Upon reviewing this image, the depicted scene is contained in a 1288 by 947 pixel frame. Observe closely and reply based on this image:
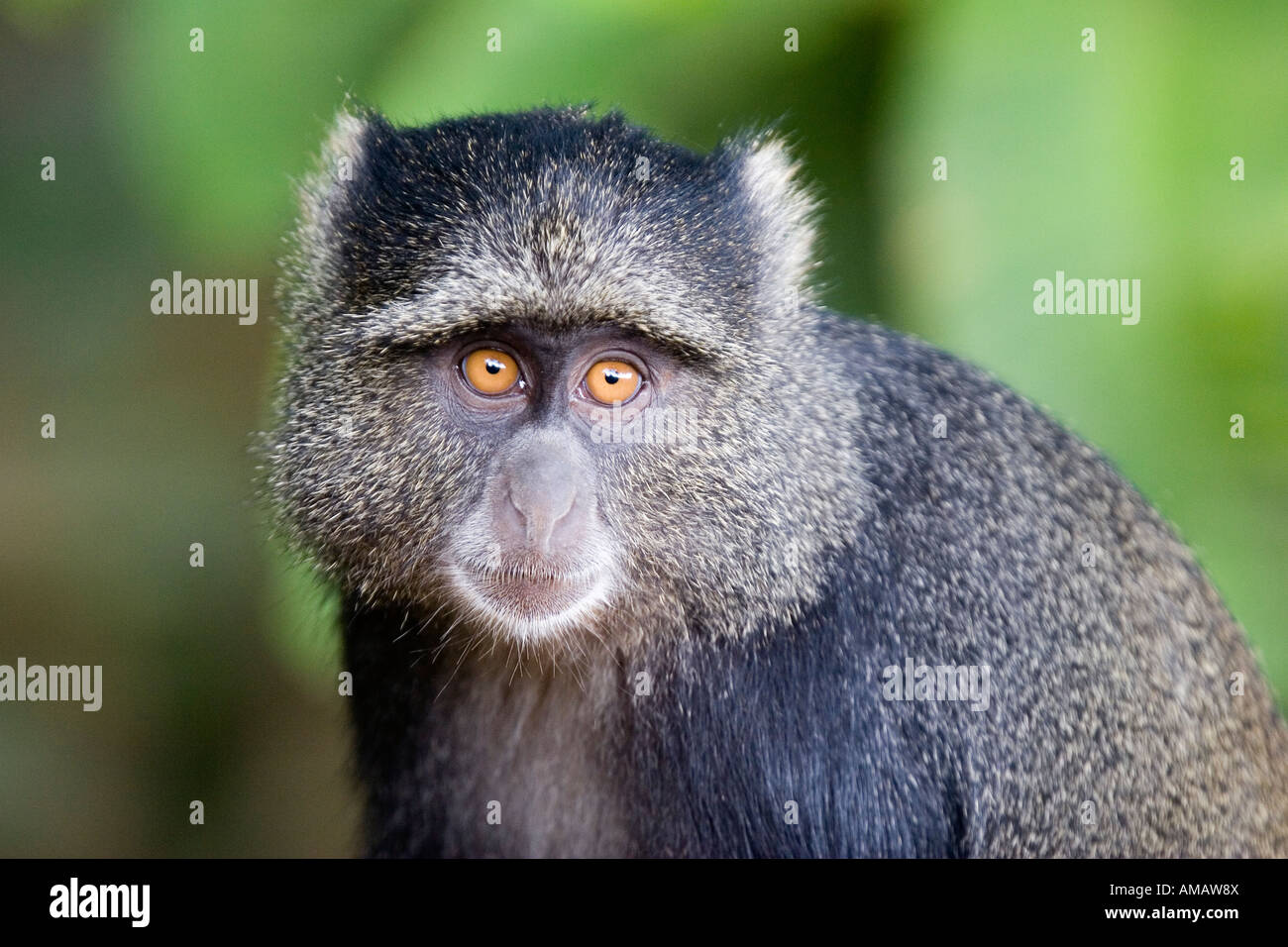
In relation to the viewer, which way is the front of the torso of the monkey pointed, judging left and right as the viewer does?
facing the viewer and to the left of the viewer
